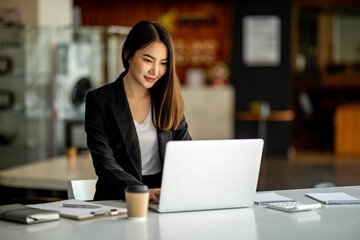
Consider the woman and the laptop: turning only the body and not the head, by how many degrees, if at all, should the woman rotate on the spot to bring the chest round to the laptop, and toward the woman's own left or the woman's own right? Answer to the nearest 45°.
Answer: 0° — they already face it

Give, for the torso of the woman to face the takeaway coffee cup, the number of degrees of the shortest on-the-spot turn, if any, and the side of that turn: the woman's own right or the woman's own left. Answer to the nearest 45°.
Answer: approximately 45° to the woman's own right

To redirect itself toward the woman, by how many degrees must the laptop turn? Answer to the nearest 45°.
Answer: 0° — it already faces them

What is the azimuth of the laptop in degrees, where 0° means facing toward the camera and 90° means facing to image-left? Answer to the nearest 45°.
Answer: approximately 135°

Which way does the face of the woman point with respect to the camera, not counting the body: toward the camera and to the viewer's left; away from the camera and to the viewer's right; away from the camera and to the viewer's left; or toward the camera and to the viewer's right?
toward the camera and to the viewer's right

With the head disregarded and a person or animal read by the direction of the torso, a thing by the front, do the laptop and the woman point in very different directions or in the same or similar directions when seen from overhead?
very different directions

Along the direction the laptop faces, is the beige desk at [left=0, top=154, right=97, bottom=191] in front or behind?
in front

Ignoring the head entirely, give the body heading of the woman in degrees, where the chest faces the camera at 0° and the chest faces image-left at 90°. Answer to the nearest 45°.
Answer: approximately 315°

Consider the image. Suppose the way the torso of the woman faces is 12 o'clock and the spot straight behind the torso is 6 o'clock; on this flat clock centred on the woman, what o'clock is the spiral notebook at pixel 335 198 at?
The spiral notebook is roughly at 11 o'clock from the woman.
